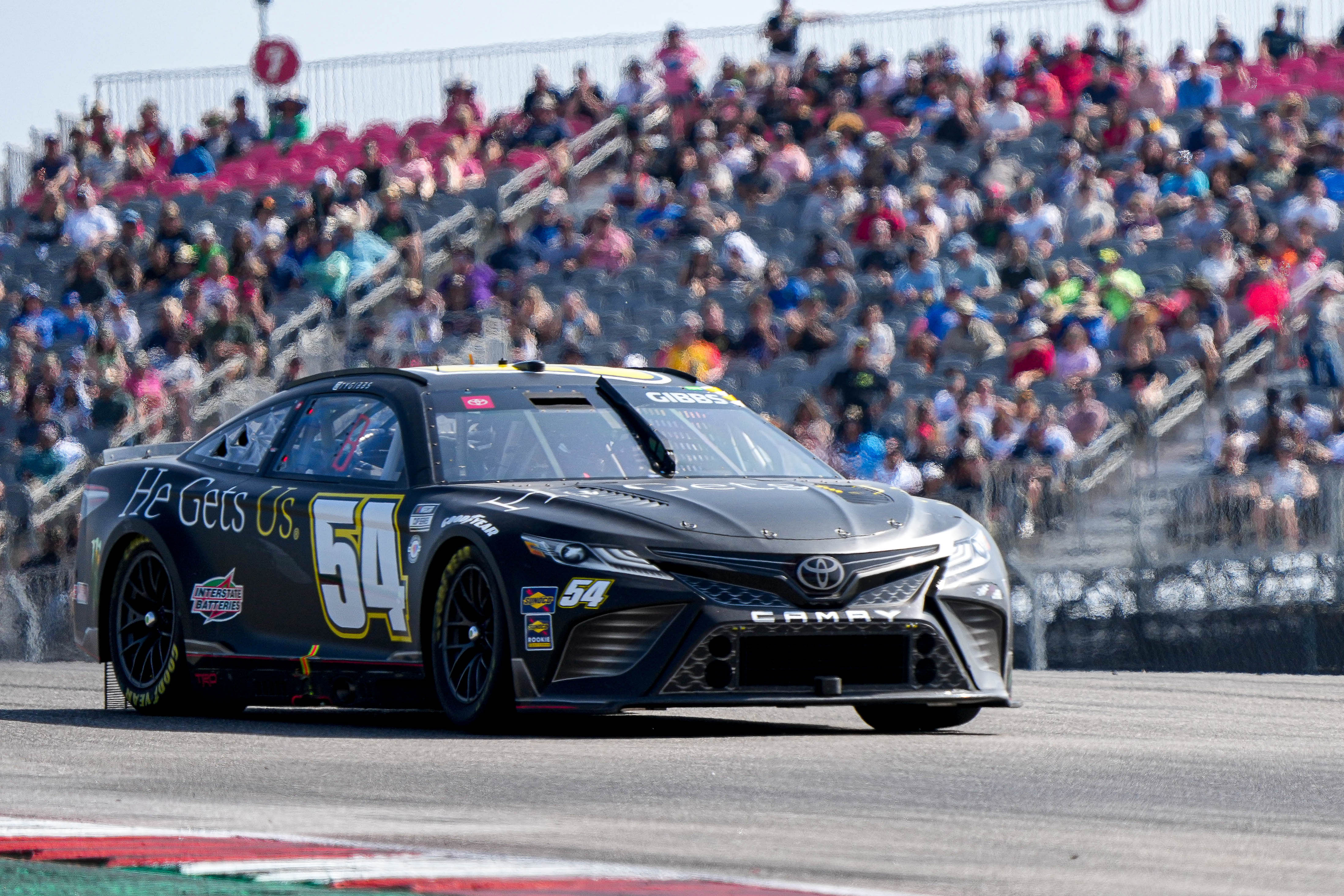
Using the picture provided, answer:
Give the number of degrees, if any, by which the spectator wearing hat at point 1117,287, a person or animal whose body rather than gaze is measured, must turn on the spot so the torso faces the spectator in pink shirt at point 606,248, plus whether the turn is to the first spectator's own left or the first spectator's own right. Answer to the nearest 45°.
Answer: approximately 90° to the first spectator's own right

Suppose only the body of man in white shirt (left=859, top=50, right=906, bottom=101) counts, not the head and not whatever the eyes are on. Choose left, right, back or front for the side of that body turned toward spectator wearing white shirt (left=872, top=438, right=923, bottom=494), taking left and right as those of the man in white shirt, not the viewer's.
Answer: front

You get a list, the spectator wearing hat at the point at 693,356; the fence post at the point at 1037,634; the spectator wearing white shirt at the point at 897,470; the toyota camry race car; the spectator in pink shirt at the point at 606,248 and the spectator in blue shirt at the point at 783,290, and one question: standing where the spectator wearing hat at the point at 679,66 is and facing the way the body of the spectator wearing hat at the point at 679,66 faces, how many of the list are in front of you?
6

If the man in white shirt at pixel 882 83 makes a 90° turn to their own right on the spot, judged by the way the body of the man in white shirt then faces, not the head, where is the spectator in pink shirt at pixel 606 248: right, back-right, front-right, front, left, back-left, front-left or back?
front-left

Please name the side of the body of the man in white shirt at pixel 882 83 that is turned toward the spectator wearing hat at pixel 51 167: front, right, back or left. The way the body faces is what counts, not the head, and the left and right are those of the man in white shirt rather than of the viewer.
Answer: right

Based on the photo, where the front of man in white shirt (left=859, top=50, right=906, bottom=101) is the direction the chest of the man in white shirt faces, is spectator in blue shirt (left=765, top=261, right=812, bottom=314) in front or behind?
in front

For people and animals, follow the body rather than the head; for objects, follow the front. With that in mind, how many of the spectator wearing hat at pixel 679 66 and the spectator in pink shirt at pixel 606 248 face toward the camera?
2

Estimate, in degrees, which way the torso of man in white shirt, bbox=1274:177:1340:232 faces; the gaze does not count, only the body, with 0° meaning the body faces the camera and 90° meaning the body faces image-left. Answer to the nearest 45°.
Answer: approximately 0°

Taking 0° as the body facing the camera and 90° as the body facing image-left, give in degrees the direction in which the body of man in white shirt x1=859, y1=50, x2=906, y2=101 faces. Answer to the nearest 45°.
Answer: approximately 0°

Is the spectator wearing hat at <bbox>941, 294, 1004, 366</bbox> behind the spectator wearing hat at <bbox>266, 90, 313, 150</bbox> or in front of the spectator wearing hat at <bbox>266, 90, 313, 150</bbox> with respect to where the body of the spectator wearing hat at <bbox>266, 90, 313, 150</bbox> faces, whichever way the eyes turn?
in front

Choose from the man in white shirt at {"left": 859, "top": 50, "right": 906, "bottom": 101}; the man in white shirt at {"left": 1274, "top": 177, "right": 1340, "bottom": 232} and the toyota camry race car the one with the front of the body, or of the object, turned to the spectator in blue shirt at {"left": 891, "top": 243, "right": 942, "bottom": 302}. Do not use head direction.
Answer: the man in white shirt at {"left": 859, "top": 50, "right": 906, "bottom": 101}

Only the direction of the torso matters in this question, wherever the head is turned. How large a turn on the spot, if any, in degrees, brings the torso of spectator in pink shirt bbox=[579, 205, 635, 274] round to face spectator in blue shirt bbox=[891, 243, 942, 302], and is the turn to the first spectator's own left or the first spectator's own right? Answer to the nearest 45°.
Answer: approximately 45° to the first spectator's own left

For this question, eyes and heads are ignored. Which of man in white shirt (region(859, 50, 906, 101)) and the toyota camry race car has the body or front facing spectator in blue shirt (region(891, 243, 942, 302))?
the man in white shirt
